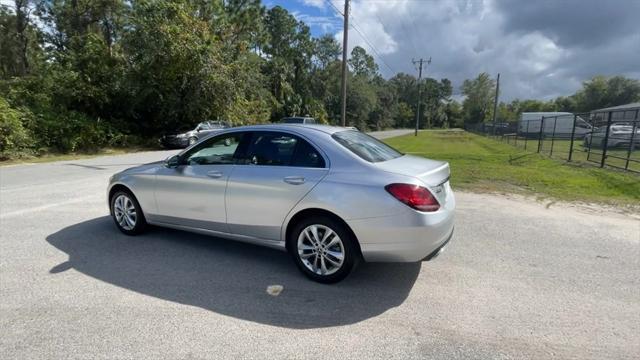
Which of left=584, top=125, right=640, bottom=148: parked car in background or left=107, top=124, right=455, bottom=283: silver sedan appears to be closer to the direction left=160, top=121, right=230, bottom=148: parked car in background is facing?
the silver sedan

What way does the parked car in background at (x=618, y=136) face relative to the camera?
to the viewer's left

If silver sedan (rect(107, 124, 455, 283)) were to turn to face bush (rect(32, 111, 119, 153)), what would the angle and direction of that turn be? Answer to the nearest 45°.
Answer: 0° — it already faces it

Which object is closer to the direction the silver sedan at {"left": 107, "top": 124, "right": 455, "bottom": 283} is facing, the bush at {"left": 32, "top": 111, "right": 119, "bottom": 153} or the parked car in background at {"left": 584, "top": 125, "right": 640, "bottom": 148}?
the bush

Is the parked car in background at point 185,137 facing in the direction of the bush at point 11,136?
yes

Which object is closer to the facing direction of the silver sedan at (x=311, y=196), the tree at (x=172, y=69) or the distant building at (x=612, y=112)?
the tree

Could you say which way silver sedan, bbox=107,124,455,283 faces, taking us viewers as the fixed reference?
facing away from the viewer and to the left of the viewer
